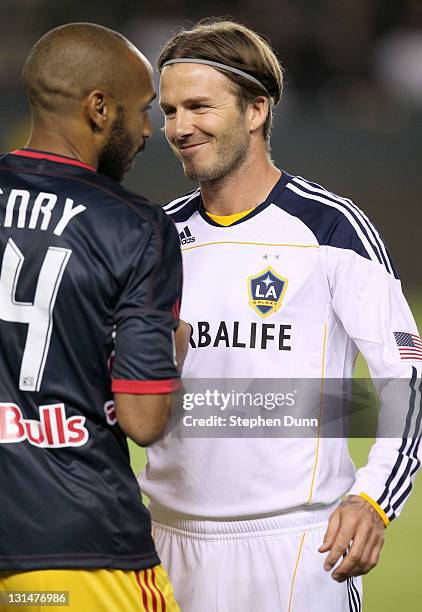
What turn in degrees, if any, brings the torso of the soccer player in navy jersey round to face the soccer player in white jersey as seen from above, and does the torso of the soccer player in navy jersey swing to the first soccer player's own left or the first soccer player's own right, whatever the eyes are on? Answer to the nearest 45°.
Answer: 0° — they already face them

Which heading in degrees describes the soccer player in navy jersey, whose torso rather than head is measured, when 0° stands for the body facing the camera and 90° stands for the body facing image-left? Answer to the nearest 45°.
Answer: approximately 225°

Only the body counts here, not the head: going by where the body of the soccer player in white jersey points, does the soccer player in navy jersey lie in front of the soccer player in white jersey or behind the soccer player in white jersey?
in front

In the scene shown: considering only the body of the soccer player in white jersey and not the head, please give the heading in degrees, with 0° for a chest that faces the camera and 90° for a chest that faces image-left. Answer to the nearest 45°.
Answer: approximately 45°

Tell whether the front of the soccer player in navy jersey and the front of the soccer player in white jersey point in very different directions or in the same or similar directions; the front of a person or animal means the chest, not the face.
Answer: very different directions
